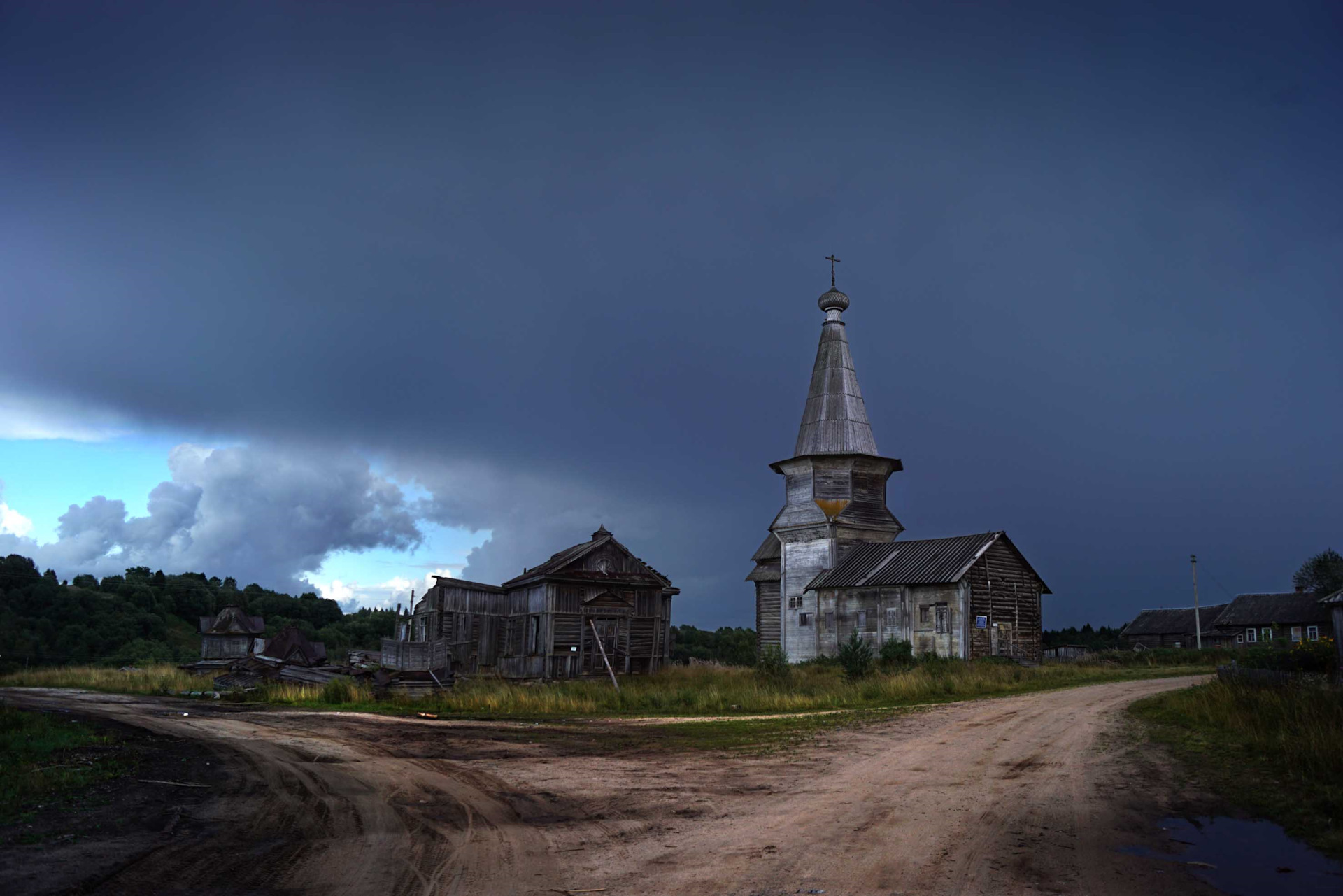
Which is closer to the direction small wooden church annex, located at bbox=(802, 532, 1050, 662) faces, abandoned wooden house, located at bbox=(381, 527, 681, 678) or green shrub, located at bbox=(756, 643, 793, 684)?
the green shrub

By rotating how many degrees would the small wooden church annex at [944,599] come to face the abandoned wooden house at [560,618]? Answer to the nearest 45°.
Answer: approximately 90° to its right

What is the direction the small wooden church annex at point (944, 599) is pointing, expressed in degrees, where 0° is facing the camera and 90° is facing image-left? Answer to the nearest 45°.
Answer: approximately 315°

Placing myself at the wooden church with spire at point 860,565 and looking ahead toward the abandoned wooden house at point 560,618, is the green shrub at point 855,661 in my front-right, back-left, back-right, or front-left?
front-left

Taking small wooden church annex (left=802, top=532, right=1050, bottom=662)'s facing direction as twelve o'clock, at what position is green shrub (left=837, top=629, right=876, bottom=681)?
The green shrub is roughly at 2 o'clock from the small wooden church annex.

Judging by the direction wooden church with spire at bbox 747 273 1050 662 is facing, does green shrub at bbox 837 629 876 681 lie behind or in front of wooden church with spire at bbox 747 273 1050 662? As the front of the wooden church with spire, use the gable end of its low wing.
in front

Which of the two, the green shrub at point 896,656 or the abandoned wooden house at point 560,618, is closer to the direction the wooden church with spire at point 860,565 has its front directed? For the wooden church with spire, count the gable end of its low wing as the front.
the green shrub

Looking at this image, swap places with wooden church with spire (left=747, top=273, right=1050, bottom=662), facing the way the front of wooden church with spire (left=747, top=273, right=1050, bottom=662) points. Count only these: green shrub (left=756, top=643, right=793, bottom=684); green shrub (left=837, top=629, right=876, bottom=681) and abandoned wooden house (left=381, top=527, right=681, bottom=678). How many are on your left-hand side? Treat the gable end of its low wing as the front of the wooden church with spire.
0
